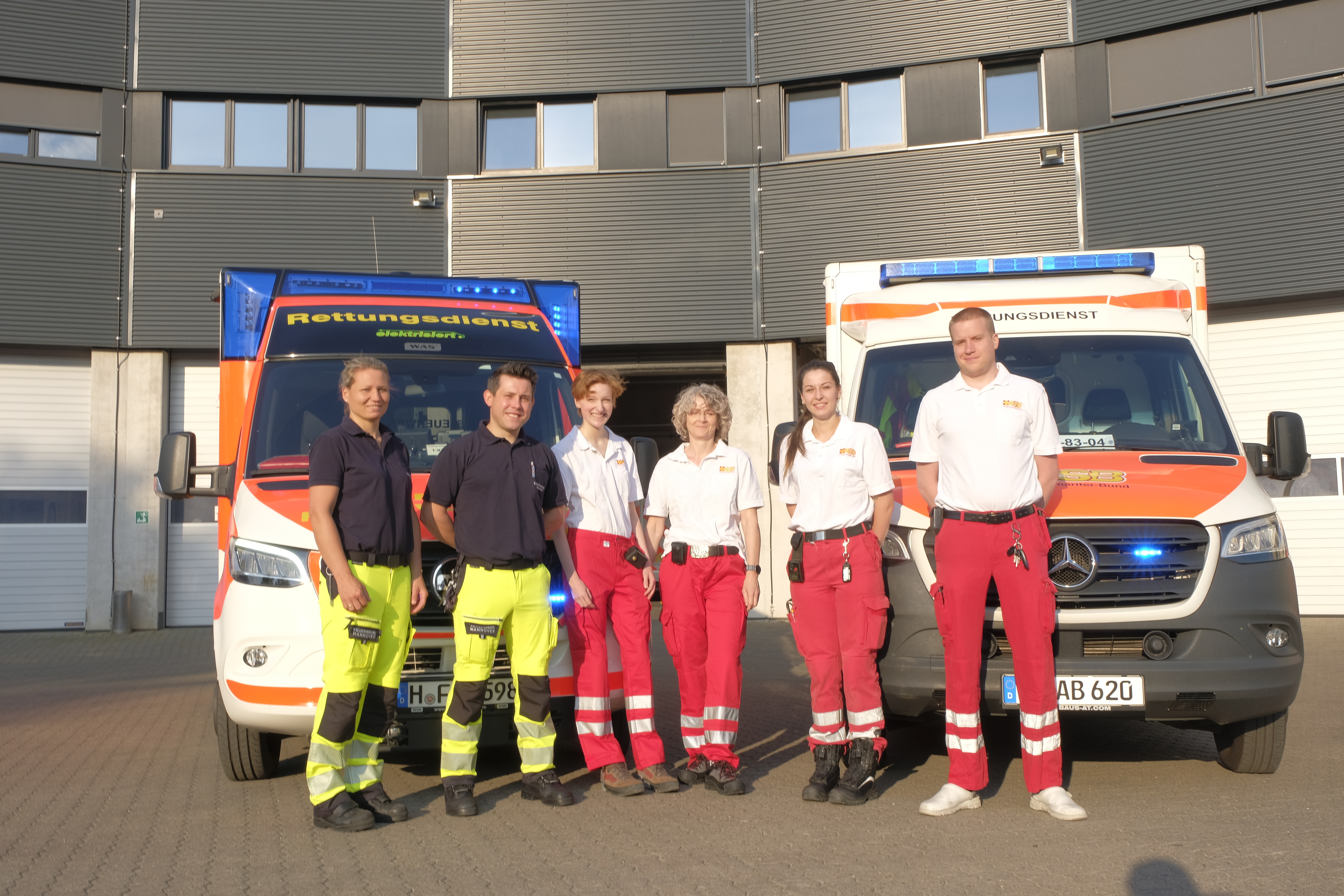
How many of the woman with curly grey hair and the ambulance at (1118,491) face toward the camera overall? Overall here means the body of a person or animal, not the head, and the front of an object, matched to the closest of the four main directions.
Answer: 2

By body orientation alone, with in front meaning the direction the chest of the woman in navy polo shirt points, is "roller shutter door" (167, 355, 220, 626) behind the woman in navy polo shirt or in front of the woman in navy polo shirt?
behind

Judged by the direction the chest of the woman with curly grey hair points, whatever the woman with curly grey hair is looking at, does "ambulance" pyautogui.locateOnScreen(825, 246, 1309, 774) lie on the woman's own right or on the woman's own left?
on the woman's own left

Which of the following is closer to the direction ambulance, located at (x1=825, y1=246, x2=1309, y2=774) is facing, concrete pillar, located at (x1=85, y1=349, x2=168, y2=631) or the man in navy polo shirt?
the man in navy polo shirt

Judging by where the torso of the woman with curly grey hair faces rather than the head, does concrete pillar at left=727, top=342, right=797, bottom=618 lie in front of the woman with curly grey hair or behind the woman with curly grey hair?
behind

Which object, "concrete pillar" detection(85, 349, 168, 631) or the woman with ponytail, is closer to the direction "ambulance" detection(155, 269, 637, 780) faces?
the woman with ponytail

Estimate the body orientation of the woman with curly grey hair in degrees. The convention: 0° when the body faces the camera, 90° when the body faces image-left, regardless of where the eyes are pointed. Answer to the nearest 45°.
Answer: approximately 0°

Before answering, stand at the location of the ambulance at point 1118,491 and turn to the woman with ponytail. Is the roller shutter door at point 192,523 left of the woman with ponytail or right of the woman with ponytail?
right

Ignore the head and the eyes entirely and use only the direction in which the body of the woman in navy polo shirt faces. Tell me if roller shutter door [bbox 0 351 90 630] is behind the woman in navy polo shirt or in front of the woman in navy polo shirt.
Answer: behind

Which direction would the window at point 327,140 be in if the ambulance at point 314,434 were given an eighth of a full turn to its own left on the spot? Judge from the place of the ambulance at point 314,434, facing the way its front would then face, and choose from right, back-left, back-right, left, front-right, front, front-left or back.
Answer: back-left
